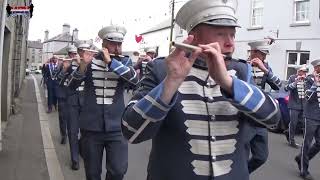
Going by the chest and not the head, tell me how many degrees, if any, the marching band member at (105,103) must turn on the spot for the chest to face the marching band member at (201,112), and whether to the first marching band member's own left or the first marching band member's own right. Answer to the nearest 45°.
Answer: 0° — they already face them

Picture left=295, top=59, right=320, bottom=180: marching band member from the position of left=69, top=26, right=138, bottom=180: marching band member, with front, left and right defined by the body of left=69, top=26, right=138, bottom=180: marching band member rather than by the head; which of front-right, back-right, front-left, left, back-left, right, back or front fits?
back-left

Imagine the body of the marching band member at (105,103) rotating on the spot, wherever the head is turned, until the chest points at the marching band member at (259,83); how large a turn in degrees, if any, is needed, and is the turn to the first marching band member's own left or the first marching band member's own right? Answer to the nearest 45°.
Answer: approximately 135° to the first marching band member's own left

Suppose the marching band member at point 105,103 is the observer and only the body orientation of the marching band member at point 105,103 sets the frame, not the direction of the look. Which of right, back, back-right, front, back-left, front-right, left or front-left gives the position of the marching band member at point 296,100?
back-left

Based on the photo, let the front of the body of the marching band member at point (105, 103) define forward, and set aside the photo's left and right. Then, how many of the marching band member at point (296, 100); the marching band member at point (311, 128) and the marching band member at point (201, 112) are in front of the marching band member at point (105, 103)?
1

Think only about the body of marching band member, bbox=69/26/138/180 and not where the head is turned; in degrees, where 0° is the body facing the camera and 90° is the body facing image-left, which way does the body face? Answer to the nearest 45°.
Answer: approximately 0°
